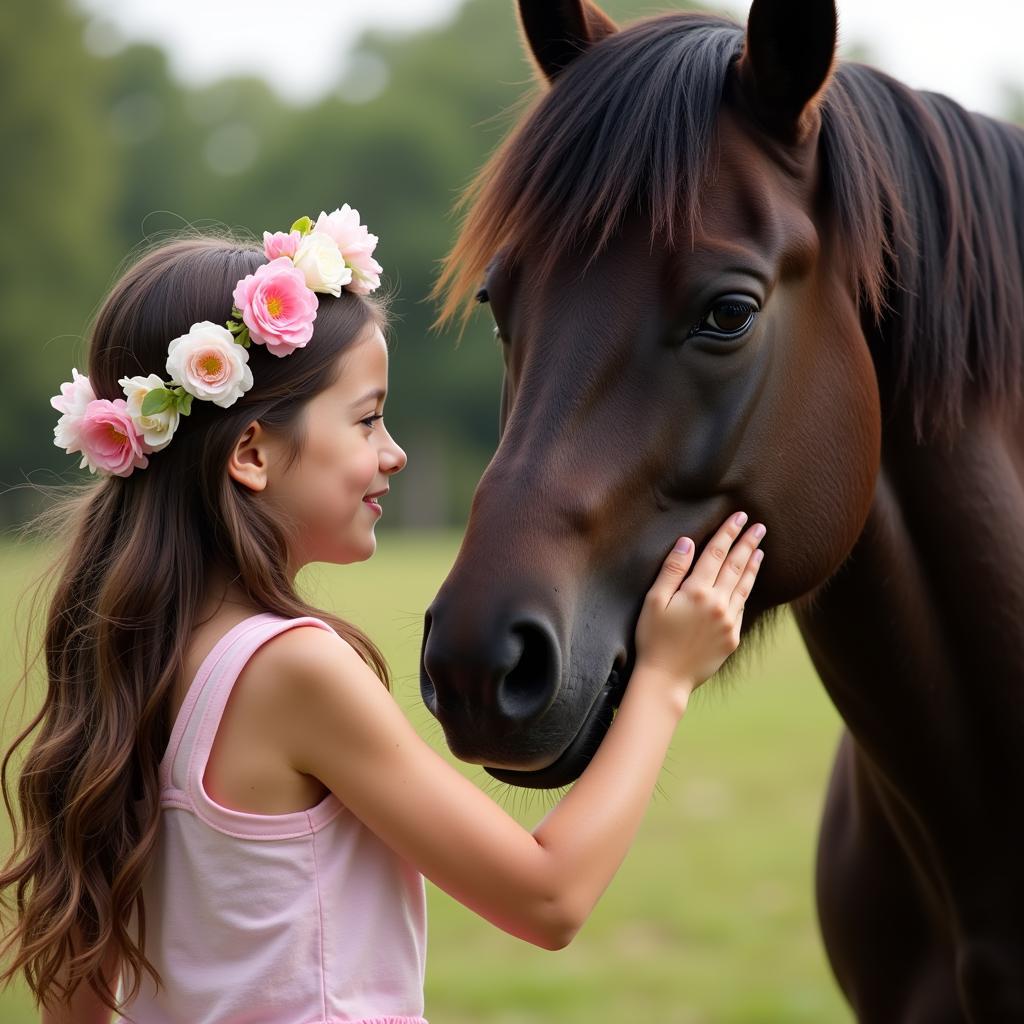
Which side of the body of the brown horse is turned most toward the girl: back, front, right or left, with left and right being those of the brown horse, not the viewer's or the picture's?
front

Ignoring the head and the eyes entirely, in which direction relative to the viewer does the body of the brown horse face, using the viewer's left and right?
facing the viewer and to the left of the viewer

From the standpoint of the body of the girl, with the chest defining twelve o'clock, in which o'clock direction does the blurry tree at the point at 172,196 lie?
The blurry tree is roughly at 9 o'clock from the girl.

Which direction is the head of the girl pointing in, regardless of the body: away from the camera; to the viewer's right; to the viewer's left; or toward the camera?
to the viewer's right

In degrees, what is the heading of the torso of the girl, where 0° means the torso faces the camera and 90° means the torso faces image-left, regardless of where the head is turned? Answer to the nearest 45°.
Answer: approximately 270°

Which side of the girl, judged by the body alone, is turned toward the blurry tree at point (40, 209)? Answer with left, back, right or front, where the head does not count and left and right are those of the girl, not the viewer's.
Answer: left

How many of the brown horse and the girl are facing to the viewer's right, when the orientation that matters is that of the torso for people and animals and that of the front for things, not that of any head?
1

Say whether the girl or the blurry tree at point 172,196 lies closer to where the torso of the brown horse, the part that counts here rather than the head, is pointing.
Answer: the girl

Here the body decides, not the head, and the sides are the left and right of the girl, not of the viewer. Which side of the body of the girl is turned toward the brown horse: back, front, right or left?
front
